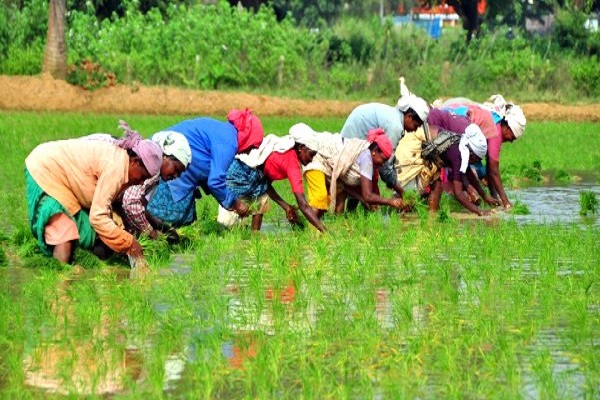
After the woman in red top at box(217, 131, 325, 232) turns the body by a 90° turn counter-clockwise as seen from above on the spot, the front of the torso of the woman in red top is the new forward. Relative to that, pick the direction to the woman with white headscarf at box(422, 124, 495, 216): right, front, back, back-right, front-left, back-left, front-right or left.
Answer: front-right

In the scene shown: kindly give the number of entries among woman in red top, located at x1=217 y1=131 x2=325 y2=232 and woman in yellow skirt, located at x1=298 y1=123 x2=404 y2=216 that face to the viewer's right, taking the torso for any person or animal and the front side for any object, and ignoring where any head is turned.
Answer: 2

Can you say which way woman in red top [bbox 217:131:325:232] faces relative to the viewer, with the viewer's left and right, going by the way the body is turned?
facing to the right of the viewer

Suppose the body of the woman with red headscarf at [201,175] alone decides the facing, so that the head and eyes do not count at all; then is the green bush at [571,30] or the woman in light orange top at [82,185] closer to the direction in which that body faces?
the green bush

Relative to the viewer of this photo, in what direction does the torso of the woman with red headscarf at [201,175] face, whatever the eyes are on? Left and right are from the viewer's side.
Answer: facing to the right of the viewer

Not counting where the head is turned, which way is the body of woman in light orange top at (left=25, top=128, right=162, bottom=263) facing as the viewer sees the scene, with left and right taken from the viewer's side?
facing to the right of the viewer

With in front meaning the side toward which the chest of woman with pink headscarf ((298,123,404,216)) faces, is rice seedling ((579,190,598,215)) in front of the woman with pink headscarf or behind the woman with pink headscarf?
in front

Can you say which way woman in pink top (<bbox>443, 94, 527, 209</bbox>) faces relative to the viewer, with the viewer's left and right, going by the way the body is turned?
facing to the right of the viewer

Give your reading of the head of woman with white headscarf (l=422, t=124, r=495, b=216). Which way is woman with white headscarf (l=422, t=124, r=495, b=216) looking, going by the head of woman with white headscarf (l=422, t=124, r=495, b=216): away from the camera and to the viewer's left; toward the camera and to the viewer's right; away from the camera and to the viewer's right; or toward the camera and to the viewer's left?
toward the camera and to the viewer's right

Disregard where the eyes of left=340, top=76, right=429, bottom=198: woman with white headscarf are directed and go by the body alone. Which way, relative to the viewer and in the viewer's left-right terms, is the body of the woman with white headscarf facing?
facing to the right of the viewer

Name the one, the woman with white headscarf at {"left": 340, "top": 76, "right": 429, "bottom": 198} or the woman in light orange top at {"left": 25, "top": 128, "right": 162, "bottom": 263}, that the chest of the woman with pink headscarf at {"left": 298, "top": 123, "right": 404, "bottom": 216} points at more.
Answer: the woman with white headscarf

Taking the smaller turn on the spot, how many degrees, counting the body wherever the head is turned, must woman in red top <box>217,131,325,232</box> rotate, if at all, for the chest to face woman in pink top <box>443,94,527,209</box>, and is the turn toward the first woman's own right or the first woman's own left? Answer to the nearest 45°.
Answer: approximately 45° to the first woman's own left

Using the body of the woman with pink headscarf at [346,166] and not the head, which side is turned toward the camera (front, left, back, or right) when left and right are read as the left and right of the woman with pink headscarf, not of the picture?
right
